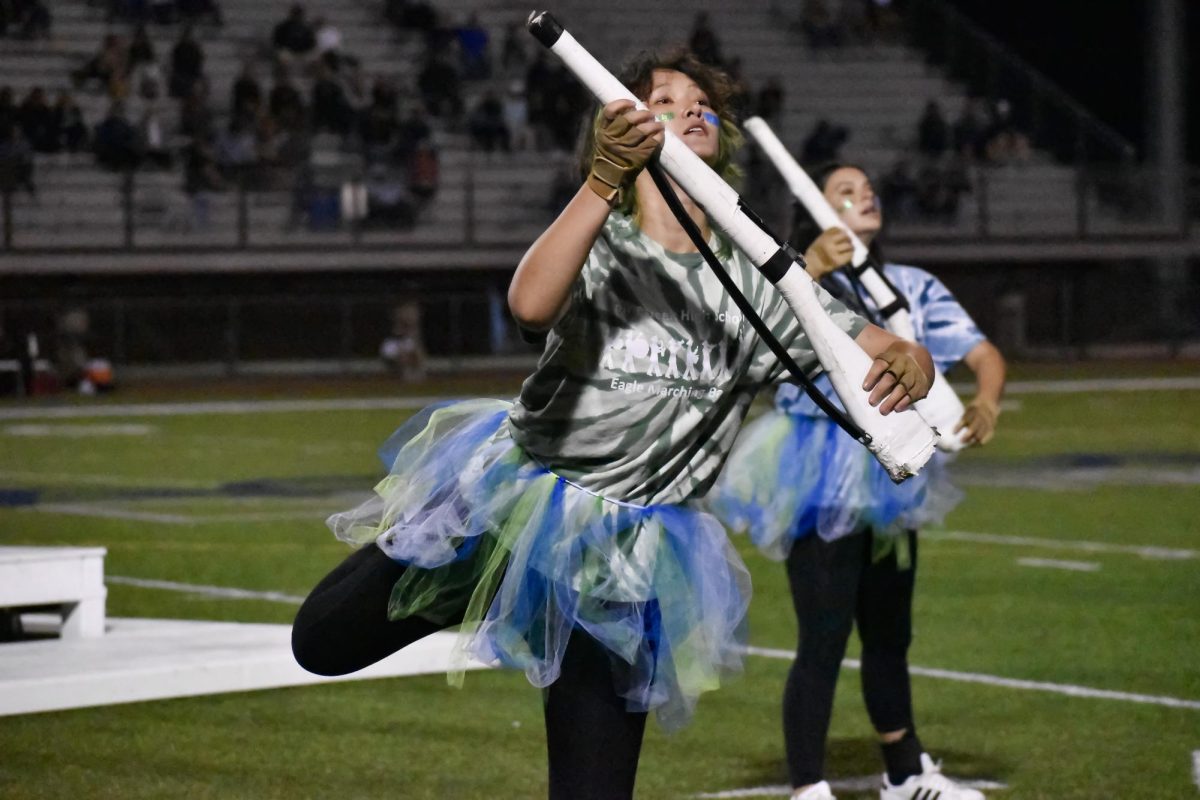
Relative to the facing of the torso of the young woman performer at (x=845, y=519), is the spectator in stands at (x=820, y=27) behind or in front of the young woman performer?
behind

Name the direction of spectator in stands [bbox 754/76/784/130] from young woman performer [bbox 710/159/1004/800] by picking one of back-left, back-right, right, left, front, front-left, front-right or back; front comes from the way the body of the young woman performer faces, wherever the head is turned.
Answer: back-left

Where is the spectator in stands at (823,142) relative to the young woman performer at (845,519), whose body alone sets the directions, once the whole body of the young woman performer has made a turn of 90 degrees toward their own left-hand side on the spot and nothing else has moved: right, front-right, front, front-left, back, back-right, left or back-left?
front-left

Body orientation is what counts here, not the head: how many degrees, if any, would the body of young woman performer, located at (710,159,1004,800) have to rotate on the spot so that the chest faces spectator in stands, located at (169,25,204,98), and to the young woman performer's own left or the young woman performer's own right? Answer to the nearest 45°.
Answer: approximately 180°

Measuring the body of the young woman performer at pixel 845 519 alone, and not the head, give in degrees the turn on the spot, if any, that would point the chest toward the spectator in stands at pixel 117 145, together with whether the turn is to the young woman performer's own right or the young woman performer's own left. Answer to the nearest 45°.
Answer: approximately 180°

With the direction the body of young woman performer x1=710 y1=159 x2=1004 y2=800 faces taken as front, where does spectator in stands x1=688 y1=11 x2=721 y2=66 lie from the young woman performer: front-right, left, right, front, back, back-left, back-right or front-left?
back-left

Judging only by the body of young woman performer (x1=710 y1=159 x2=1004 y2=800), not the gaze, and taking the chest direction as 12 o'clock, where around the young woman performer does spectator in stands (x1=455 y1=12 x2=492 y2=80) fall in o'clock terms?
The spectator in stands is roughly at 7 o'clock from the young woman performer.

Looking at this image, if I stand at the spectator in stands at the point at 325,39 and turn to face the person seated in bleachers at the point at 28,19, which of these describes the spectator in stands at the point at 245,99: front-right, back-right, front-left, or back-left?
front-left

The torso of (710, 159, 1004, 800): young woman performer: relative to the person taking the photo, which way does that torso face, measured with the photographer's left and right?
facing the viewer and to the right of the viewer

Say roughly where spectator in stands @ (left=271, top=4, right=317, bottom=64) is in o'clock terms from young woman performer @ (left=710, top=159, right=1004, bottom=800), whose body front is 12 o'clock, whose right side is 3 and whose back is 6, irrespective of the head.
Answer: The spectator in stands is roughly at 7 o'clock from the young woman performer.

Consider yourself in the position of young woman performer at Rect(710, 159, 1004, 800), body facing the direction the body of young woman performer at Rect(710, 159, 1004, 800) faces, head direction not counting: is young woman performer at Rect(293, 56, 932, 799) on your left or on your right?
on your right

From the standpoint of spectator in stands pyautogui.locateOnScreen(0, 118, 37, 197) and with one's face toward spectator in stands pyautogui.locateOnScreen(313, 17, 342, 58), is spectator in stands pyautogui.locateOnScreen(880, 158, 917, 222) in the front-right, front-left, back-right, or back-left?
front-right

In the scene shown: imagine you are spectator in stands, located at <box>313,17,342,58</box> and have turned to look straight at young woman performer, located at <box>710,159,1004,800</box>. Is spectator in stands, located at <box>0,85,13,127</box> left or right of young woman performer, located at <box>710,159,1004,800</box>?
right

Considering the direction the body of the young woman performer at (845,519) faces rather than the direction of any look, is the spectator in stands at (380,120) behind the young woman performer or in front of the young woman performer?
behind

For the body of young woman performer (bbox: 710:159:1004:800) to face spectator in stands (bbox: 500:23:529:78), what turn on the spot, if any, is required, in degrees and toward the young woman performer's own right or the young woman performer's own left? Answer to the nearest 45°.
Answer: approximately 135° to the young woman performer's own left

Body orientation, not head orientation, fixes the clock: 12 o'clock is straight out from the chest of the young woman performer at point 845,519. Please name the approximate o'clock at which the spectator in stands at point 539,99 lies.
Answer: The spectator in stands is roughly at 7 o'clock from the young woman performer.

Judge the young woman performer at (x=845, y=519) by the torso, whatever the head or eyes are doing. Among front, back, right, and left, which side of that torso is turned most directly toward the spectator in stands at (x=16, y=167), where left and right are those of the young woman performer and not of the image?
back

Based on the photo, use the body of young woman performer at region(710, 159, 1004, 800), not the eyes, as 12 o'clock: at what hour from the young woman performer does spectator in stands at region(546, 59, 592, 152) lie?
The spectator in stands is roughly at 7 o'clock from the young woman performer.
